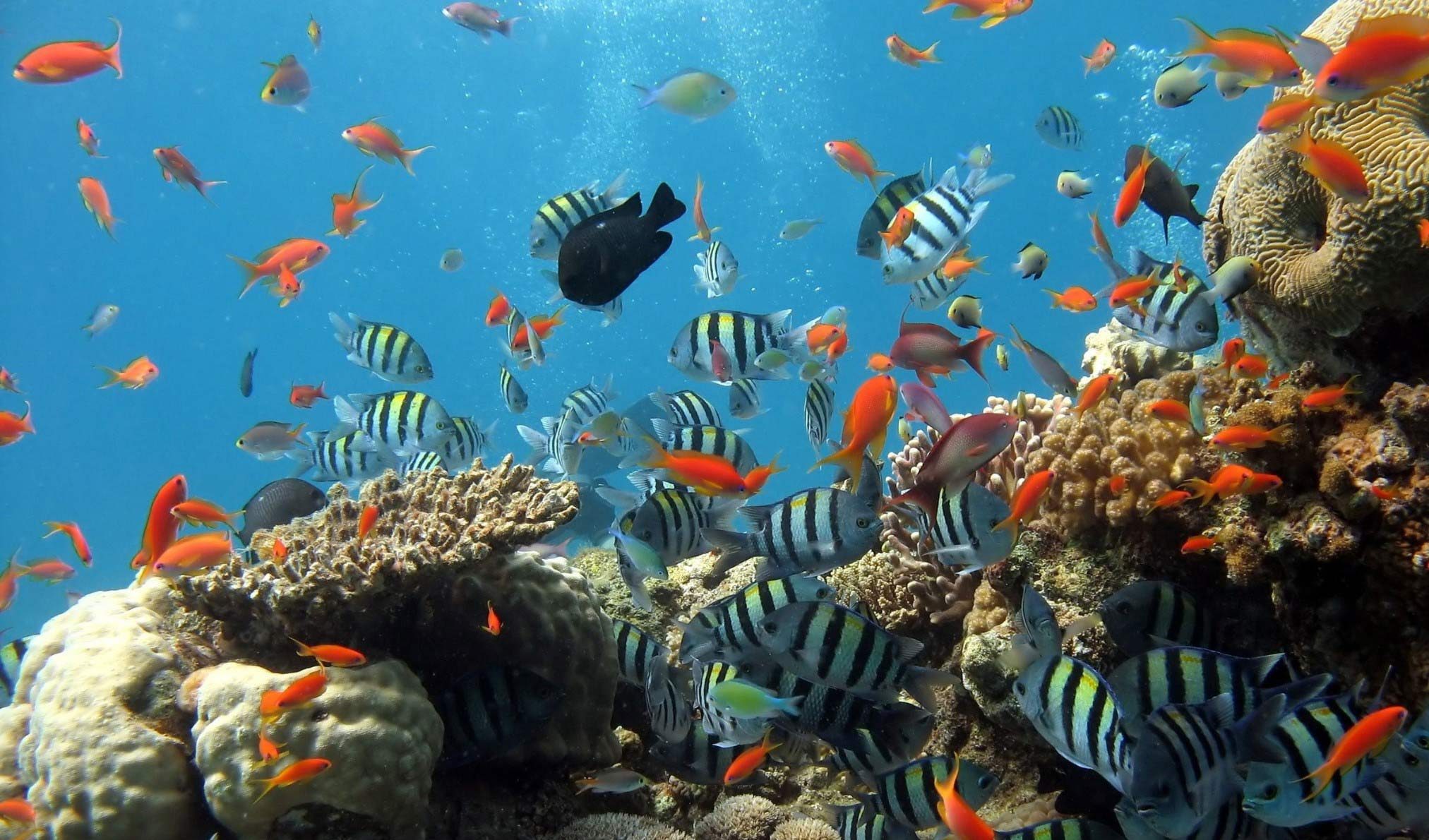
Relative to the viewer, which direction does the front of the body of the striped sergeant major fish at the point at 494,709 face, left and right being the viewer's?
facing to the right of the viewer

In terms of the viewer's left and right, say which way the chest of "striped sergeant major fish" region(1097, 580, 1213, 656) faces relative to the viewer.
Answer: facing to the left of the viewer

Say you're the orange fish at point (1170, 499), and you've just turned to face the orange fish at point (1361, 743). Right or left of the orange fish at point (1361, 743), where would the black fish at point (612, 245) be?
right

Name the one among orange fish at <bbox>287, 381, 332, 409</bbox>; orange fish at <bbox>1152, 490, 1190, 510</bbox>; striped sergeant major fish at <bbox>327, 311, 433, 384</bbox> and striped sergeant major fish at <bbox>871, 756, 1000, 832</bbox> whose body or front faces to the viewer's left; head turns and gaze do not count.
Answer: orange fish at <bbox>287, 381, 332, 409</bbox>

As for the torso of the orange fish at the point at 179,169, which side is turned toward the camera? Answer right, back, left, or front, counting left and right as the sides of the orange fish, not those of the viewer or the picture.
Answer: left

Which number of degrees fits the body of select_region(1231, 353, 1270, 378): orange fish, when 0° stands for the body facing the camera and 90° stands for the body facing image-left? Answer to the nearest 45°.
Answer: approximately 90°

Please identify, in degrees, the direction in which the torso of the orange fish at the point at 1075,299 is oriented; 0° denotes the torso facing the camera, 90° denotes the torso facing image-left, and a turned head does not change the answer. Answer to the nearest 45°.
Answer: approximately 270°

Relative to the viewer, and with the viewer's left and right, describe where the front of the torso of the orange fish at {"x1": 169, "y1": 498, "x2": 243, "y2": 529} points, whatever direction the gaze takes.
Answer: facing to the left of the viewer

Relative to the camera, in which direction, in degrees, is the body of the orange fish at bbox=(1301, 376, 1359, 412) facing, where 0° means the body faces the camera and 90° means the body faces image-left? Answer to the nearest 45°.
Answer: approximately 90°

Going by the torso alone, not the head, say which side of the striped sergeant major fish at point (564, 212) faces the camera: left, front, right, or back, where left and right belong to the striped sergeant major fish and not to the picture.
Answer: left
